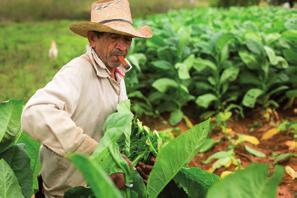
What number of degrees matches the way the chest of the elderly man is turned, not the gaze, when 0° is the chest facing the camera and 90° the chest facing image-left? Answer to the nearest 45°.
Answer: approximately 315°

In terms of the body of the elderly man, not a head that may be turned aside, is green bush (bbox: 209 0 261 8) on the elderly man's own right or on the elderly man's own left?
on the elderly man's own left

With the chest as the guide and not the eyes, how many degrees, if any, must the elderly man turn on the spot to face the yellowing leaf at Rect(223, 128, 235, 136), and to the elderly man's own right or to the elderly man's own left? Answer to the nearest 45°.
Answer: approximately 90° to the elderly man's own left
